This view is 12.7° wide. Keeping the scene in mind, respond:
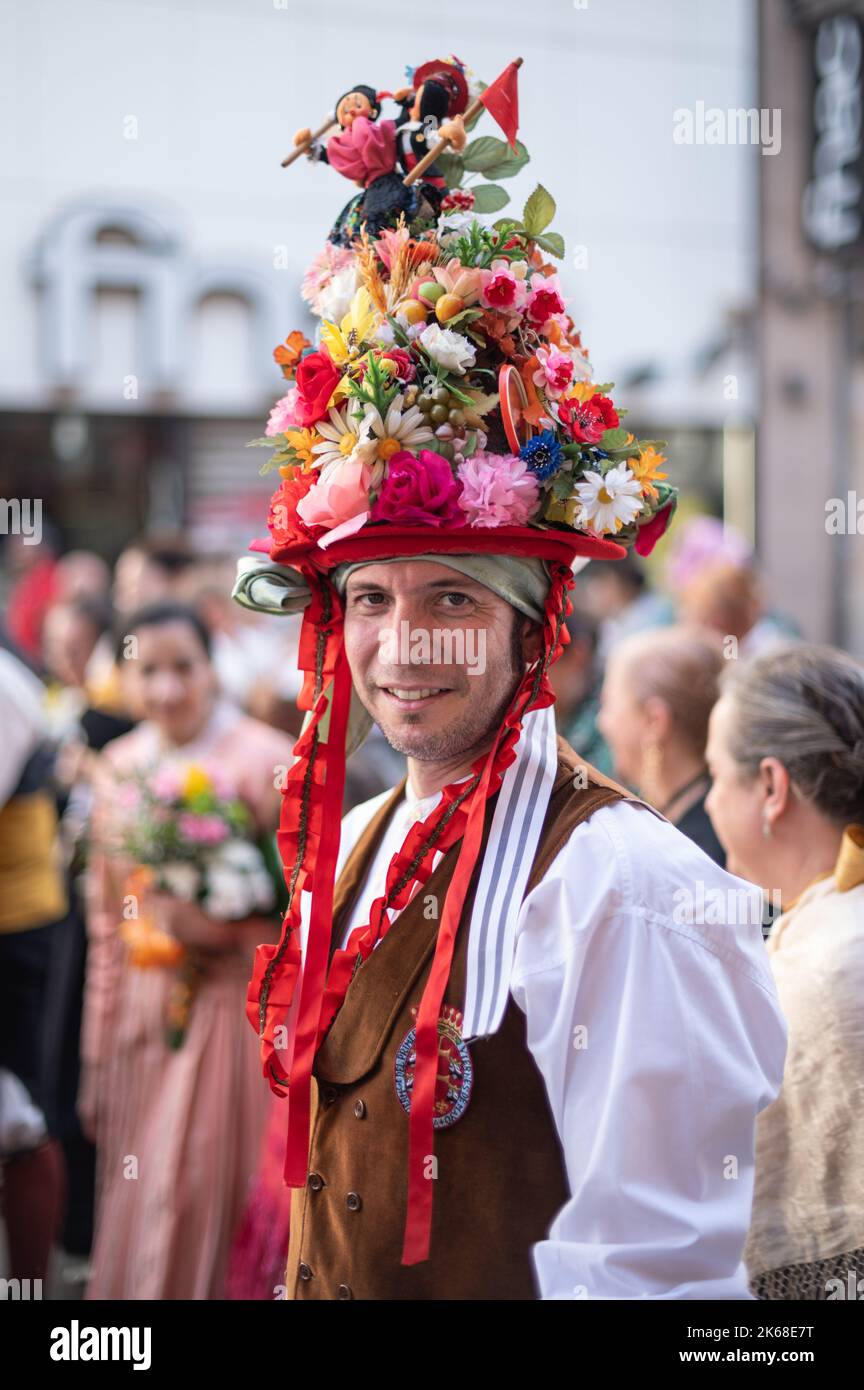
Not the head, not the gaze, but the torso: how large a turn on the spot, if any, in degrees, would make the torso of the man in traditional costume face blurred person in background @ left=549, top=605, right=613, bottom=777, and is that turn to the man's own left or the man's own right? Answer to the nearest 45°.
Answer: approximately 135° to the man's own right

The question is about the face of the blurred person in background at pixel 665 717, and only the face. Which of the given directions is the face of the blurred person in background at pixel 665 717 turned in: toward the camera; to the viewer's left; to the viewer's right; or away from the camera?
to the viewer's left

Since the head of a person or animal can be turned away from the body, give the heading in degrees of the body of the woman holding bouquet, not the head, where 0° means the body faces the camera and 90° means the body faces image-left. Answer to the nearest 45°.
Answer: approximately 0°

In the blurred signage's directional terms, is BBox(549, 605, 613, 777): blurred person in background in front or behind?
in front

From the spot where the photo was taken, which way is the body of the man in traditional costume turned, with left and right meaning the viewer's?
facing the viewer and to the left of the viewer

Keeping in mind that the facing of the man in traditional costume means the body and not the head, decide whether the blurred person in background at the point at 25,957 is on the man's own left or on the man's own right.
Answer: on the man's own right

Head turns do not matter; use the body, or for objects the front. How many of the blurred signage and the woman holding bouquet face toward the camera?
2

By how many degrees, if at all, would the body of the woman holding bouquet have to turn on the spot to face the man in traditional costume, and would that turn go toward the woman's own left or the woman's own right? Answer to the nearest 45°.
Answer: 0° — they already face them

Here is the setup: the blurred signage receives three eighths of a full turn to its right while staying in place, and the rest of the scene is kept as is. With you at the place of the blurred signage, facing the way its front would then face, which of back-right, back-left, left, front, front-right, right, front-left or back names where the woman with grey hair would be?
back-left

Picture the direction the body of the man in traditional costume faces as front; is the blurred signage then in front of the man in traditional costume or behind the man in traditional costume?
behind
